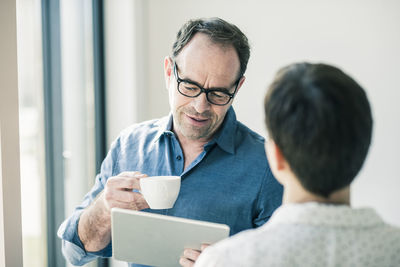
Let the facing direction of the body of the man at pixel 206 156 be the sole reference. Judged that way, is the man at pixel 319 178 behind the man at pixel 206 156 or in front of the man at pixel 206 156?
in front

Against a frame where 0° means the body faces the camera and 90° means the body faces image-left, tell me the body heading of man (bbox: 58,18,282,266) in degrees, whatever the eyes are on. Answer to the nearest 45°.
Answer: approximately 0°

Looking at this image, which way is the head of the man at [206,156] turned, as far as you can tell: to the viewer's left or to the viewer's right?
to the viewer's right

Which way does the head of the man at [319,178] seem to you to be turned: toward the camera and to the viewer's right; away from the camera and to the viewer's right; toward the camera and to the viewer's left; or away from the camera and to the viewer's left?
away from the camera and to the viewer's left
